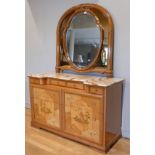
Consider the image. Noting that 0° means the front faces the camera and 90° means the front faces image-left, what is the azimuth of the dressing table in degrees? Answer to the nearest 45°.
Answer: approximately 45°
